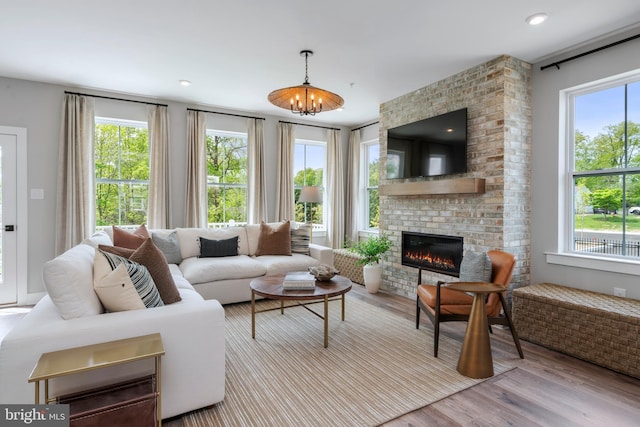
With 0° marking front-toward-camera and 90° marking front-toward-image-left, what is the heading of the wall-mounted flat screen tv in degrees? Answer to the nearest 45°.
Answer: approximately 45°

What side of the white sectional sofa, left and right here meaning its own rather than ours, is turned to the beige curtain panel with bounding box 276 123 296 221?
left

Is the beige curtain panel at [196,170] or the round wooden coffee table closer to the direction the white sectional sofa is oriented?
the round wooden coffee table

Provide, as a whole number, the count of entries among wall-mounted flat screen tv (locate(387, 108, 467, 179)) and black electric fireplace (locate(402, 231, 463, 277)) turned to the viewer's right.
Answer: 0

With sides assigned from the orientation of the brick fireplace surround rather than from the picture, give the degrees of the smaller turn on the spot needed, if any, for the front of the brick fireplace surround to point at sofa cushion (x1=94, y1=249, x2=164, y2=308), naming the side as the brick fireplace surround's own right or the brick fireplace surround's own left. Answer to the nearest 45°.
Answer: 0° — it already faces it

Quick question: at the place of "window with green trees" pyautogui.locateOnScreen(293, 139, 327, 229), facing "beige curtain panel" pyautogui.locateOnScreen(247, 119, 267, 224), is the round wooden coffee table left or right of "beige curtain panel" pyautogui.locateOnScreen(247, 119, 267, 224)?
left

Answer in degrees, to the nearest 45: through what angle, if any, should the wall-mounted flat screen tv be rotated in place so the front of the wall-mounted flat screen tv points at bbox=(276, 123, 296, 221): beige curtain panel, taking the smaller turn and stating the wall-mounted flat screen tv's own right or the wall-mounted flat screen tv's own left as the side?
approximately 45° to the wall-mounted flat screen tv's own right

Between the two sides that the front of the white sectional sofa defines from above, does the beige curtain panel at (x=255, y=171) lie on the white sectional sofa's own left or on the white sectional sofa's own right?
on the white sectional sofa's own left

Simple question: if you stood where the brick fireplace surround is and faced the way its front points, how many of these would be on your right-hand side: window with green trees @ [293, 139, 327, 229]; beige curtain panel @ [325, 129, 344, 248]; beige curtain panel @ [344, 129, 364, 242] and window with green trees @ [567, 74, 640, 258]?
3

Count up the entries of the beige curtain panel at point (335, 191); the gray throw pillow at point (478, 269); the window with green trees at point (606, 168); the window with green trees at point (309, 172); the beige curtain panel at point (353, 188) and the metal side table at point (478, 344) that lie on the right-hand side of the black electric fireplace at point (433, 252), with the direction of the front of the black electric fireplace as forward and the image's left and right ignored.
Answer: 3

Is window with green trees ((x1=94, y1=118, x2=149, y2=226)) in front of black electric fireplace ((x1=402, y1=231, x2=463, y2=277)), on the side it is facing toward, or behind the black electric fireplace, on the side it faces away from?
in front

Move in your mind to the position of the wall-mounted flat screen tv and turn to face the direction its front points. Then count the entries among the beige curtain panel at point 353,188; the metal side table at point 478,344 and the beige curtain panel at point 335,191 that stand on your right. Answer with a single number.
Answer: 2

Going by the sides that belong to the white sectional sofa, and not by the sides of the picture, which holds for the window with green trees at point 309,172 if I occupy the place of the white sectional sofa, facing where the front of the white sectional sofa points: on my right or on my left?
on my left
